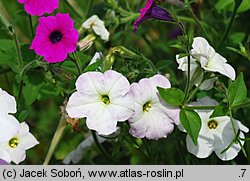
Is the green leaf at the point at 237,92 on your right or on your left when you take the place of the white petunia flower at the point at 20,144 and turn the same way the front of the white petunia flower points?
on your left

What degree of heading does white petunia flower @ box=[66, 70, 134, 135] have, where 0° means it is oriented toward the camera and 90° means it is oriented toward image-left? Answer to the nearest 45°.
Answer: approximately 0°
